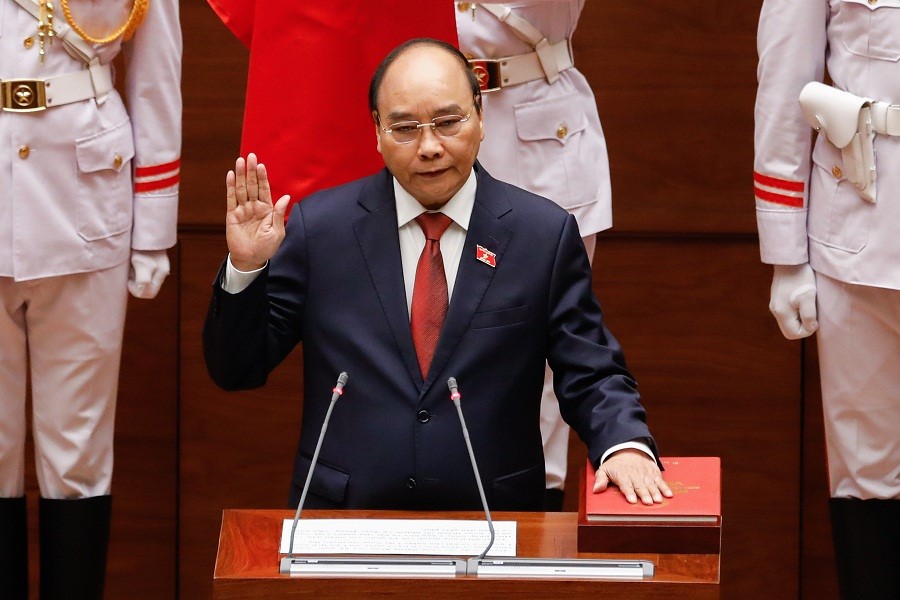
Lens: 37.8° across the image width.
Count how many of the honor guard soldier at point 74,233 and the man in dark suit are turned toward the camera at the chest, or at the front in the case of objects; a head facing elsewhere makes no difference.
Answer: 2

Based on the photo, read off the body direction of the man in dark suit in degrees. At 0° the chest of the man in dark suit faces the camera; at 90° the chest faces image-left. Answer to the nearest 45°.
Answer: approximately 0°

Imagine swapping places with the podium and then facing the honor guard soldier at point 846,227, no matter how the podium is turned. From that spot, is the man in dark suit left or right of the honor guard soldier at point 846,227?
left
